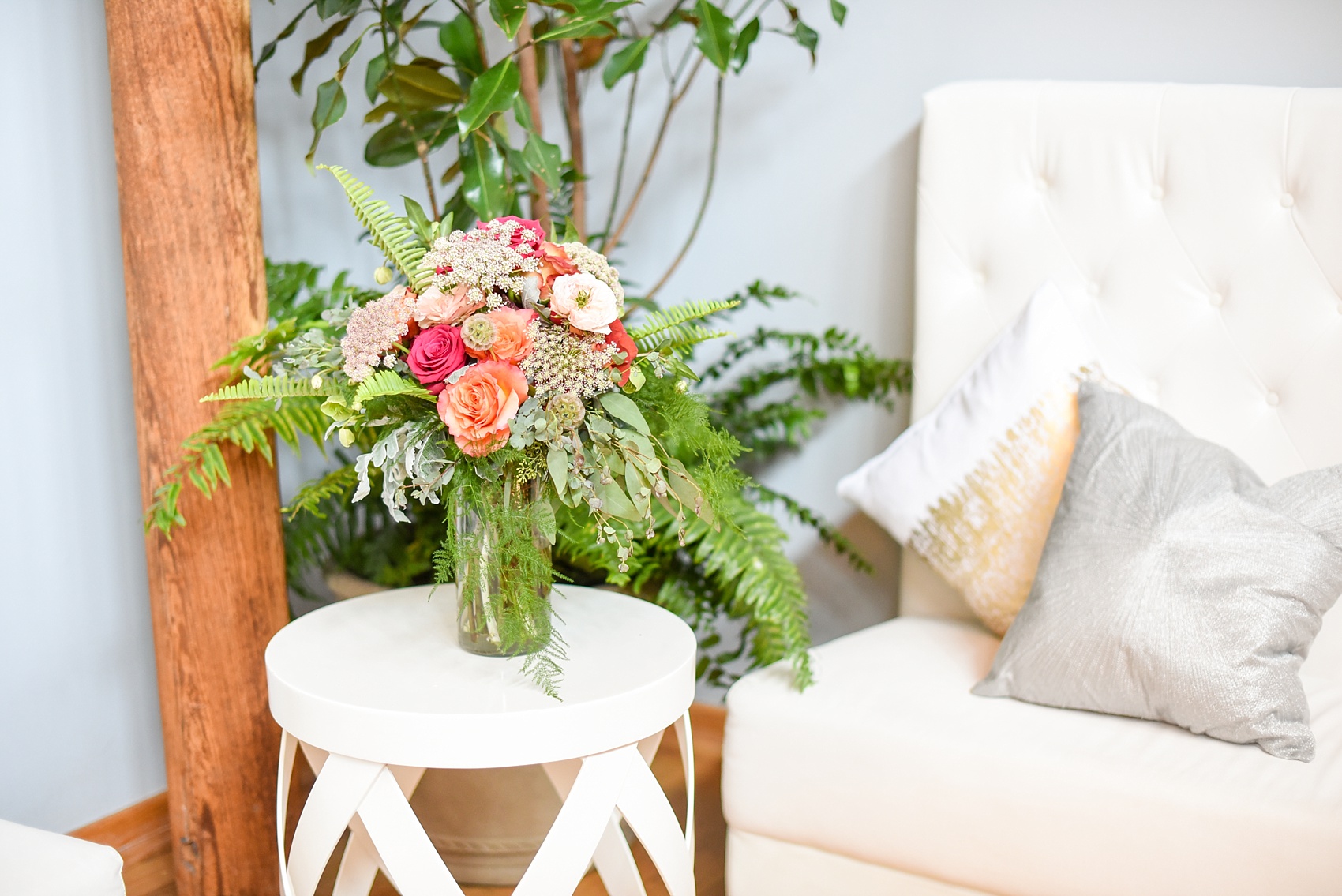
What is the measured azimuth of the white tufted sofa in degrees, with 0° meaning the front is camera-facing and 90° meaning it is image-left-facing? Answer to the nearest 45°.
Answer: approximately 45°

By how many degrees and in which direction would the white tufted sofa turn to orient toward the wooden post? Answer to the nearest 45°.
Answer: approximately 45° to its right

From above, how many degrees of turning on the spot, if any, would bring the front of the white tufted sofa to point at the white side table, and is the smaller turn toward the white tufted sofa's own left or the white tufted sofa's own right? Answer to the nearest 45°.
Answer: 0° — it already faces it
